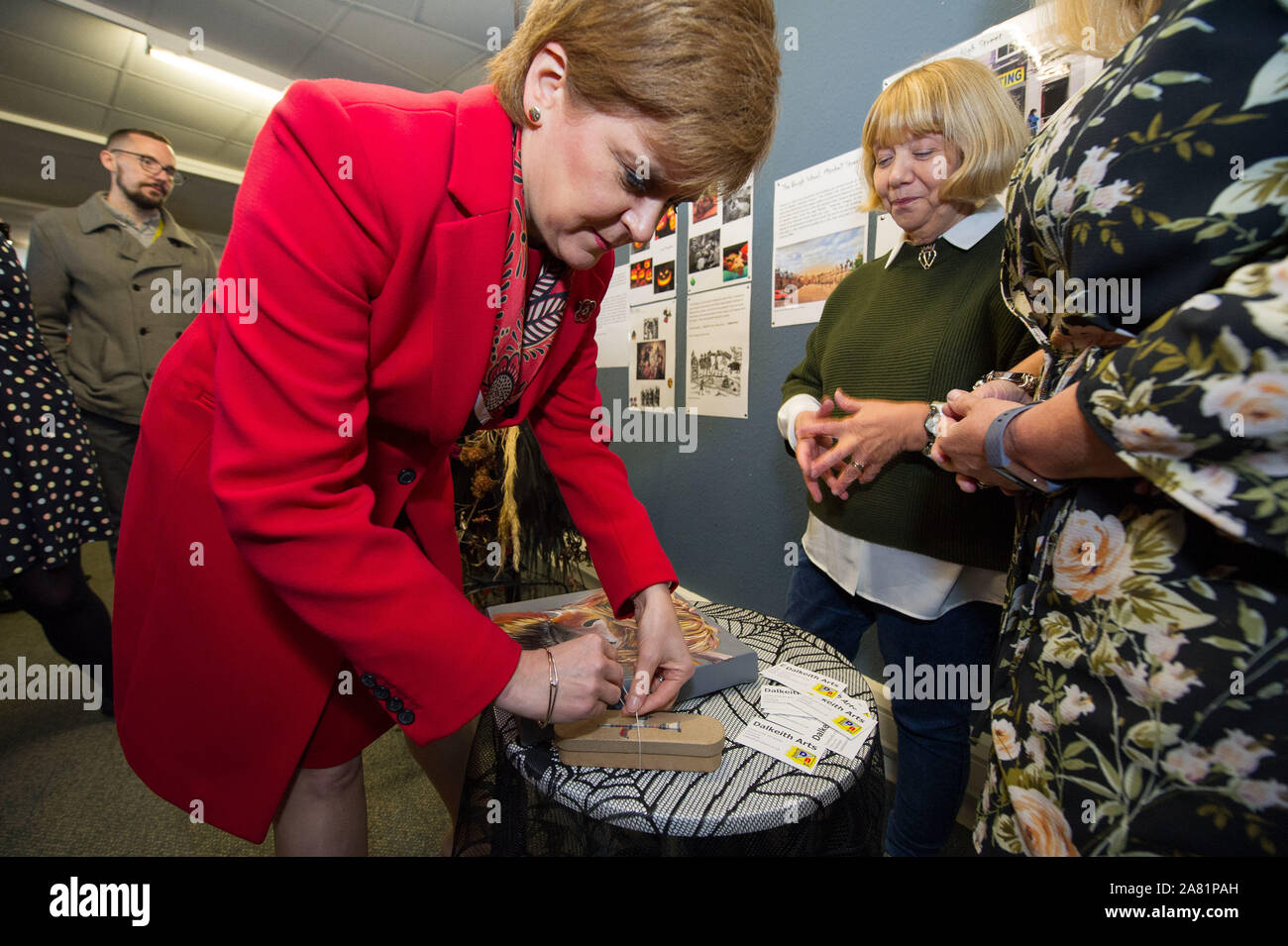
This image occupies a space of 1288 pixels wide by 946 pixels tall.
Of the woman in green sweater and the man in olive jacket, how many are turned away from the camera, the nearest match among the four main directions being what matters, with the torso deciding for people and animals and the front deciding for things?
0

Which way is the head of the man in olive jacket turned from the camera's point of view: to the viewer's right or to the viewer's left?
to the viewer's right

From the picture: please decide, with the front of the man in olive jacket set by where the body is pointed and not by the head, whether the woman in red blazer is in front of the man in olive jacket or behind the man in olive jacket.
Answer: in front

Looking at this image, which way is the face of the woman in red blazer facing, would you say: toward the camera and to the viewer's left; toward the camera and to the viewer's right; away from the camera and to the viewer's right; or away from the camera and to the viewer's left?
toward the camera and to the viewer's right

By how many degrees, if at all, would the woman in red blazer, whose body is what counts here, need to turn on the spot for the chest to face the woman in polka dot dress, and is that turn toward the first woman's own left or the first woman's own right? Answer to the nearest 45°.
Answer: approximately 180°

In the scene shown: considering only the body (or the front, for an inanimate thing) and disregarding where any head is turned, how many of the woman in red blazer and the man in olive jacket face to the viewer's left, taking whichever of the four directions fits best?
0

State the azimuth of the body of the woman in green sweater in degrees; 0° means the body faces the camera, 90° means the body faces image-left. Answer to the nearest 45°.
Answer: approximately 45°

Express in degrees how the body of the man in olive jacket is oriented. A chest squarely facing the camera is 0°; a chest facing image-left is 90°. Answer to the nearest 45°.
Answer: approximately 315°
